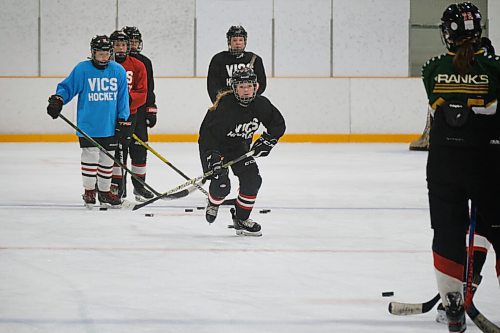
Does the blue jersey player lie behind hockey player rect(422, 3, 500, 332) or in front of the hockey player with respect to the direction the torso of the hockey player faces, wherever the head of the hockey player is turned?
in front

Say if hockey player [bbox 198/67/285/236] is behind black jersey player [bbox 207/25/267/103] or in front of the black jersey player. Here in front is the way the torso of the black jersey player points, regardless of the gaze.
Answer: in front

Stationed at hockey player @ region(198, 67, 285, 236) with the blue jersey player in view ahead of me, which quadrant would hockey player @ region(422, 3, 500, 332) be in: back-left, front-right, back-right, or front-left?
back-left

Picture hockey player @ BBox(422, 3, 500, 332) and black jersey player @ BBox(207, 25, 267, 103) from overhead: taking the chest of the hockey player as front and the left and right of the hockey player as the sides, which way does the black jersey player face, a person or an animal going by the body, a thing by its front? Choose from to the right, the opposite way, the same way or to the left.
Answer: the opposite way

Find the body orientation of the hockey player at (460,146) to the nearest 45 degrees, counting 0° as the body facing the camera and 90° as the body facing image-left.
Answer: approximately 180°

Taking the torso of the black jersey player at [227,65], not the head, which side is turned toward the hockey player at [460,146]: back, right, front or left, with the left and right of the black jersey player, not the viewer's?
front

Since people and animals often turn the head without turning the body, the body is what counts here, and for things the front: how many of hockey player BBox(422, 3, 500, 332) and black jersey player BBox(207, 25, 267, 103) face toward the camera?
1
